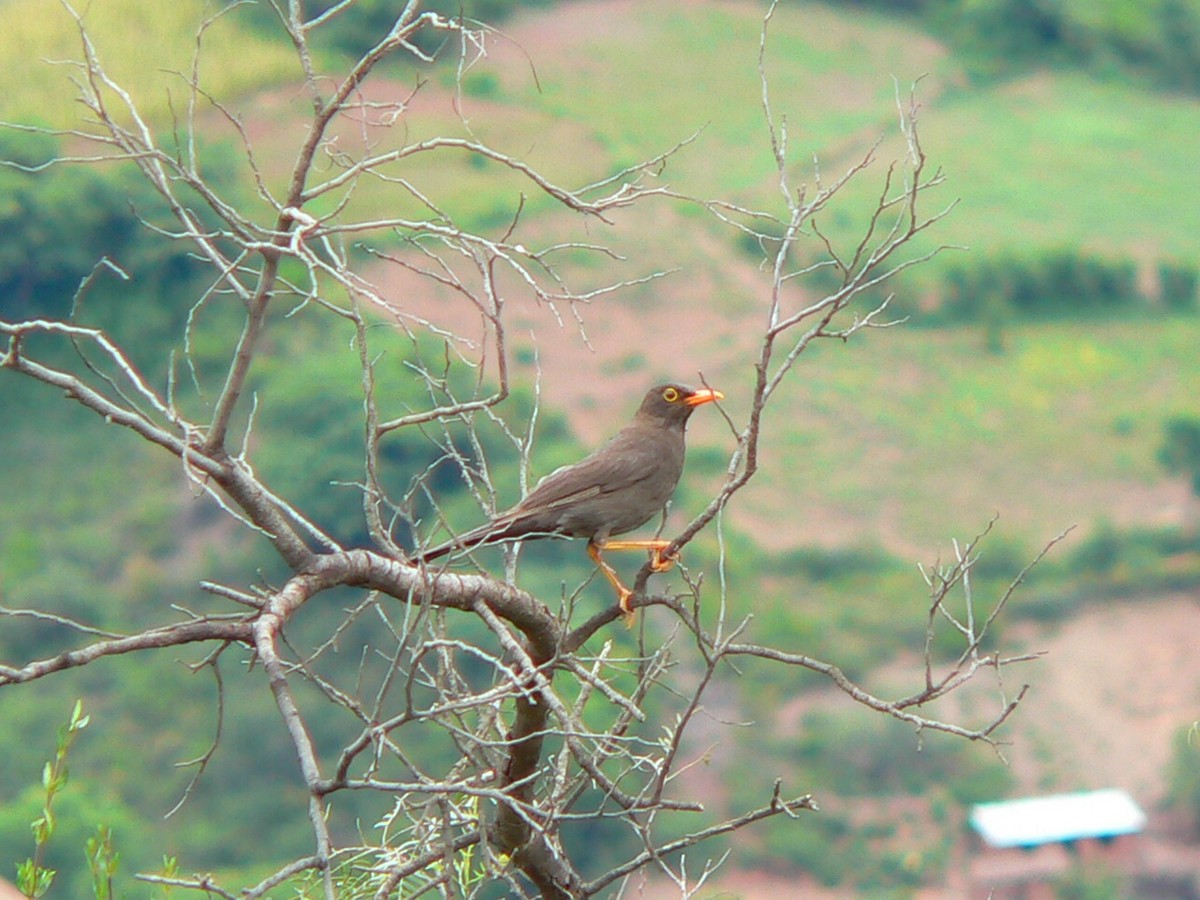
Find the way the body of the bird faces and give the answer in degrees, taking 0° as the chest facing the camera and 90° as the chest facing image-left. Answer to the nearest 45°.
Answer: approximately 270°
